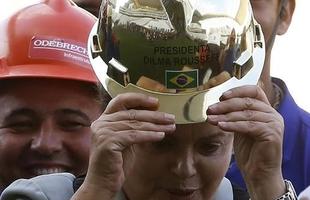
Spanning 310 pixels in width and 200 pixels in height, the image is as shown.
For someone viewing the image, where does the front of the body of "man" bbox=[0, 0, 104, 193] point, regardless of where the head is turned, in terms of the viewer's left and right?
facing the viewer

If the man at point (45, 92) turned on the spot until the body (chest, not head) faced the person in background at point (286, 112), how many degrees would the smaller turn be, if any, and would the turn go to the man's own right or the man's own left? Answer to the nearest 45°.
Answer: approximately 90° to the man's own left

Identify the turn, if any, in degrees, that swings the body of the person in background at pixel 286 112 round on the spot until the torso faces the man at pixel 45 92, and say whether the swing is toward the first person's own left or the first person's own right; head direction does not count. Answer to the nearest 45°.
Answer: approximately 45° to the first person's own right

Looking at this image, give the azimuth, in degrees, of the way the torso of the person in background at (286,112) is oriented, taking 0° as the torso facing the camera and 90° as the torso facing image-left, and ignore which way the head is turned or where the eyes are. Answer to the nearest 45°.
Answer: approximately 45°
